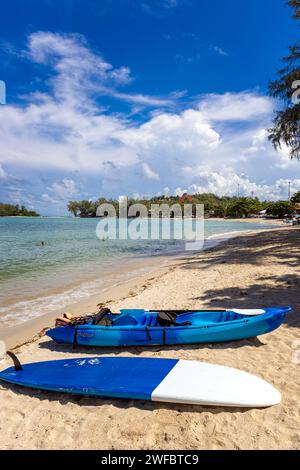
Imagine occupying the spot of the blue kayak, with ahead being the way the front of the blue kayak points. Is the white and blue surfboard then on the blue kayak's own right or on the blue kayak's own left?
on the blue kayak's own right

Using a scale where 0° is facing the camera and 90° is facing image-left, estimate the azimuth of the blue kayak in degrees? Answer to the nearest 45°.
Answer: approximately 270°
